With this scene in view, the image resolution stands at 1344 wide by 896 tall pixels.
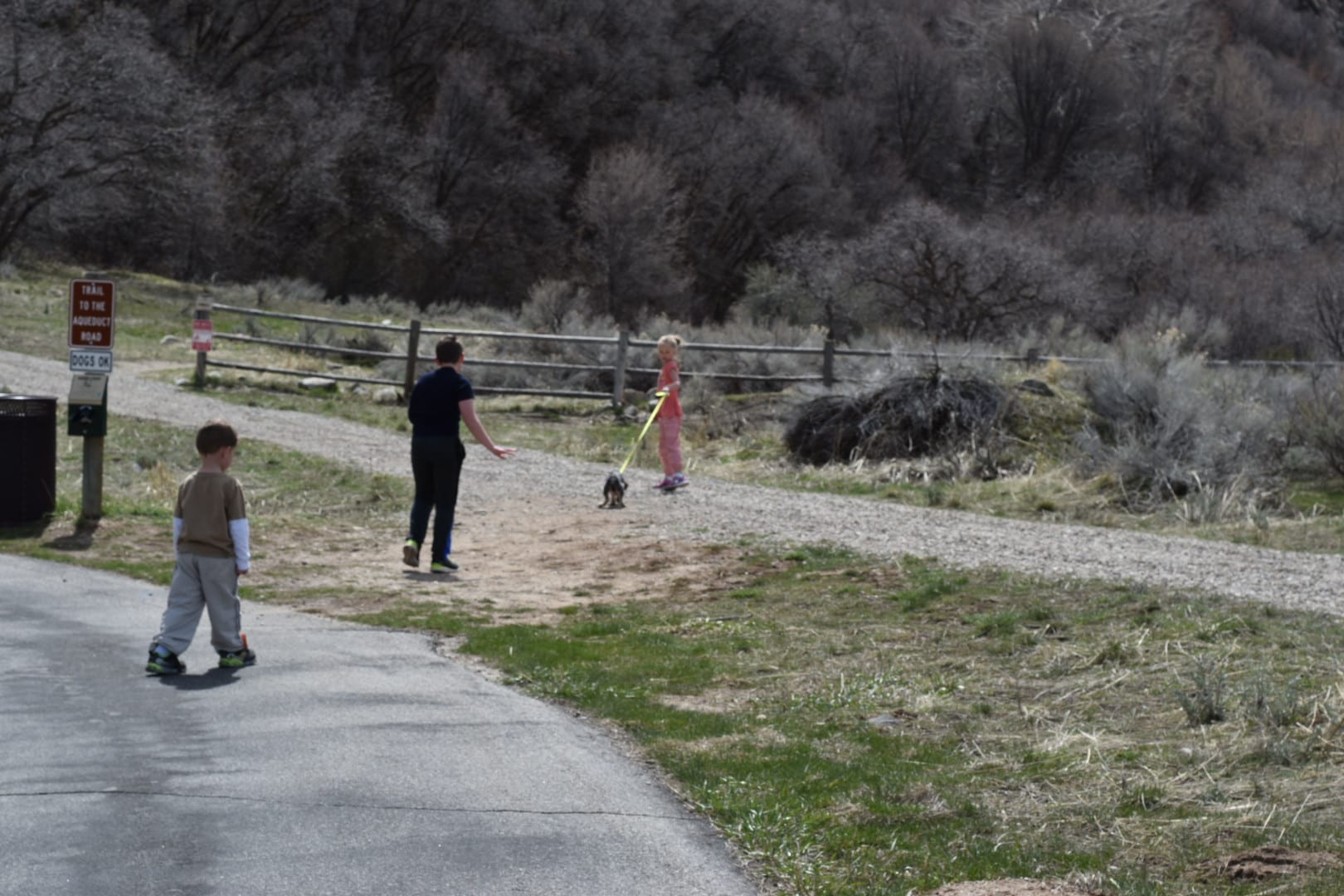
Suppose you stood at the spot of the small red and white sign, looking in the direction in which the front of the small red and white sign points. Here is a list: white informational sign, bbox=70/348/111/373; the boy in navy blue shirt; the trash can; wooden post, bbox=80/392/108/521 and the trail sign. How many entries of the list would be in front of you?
5

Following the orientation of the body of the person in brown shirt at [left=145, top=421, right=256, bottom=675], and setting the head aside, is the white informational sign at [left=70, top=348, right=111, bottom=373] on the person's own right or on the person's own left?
on the person's own left

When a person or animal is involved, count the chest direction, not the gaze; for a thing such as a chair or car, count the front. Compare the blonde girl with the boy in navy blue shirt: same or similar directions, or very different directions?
very different directions

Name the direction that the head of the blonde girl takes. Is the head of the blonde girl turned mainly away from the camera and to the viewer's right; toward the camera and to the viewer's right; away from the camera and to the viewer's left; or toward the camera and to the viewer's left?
toward the camera and to the viewer's left

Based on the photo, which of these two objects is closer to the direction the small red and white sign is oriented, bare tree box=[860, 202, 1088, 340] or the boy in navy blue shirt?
the boy in navy blue shirt

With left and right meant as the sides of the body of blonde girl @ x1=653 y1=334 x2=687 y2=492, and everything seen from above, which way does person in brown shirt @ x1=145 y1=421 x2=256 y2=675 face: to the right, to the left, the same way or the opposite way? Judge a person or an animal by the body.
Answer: the opposite way

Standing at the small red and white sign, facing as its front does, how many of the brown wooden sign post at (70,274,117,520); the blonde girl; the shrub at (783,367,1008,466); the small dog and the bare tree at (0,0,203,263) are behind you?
1

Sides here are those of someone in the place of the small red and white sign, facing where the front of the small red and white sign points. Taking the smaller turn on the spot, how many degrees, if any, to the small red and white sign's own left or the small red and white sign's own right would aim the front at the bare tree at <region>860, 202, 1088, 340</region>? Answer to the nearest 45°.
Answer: approximately 135° to the small red and white sign's own left

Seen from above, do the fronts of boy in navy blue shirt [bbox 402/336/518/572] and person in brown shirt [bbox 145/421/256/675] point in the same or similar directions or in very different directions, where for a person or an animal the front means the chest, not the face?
same or similar directions

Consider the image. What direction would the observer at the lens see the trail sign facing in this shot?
facing the viewer

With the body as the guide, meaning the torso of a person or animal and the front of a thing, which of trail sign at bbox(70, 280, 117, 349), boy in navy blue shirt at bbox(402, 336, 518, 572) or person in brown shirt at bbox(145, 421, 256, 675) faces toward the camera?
the trail sign

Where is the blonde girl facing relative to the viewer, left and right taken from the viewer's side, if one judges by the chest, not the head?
facing the viewer and to the left of the viewer

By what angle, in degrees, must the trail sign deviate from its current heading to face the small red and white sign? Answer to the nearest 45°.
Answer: approximately 180°

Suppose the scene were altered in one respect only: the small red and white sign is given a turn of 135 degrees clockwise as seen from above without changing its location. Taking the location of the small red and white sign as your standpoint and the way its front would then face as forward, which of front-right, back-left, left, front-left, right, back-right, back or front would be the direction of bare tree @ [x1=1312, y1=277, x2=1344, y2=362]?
back-right

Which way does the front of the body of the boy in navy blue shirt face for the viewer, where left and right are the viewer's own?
facing away from the viewer and to the right of the viewer

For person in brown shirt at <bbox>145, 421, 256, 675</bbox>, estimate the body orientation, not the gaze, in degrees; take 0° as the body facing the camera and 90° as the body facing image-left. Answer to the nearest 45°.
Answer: approximately 225°

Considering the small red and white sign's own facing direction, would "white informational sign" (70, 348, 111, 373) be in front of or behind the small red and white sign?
in front

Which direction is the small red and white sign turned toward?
toward the camera

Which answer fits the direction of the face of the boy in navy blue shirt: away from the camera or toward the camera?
away from the camera
